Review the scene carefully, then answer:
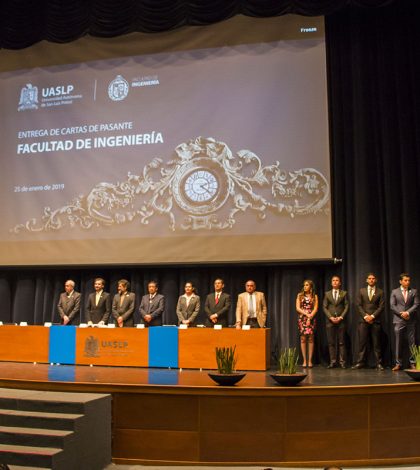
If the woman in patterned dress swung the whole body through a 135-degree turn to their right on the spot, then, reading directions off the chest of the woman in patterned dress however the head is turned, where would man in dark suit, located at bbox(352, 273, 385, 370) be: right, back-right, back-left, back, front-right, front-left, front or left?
back-right

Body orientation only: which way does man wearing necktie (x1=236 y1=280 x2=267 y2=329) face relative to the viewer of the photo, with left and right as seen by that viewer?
facing the viewer

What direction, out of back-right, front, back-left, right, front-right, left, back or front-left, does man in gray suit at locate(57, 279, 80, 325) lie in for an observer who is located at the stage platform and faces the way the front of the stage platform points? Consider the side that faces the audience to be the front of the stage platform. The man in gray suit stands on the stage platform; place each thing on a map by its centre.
back-right

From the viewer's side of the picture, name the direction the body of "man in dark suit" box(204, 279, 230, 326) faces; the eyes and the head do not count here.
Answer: toward the camera

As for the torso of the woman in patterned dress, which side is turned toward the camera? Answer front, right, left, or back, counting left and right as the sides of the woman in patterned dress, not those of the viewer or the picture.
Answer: front

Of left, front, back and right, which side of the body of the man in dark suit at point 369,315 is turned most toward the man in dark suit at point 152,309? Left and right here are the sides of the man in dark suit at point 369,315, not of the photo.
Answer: right

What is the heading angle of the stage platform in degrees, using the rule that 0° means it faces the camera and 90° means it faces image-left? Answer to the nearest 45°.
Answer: approximately 0°

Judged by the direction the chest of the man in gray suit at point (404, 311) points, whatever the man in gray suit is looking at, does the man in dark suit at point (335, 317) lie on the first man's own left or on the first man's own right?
on the first man's own right

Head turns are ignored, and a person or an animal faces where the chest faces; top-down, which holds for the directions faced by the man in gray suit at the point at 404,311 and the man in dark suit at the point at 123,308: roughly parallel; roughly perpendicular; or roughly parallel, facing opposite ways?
roughly parallel

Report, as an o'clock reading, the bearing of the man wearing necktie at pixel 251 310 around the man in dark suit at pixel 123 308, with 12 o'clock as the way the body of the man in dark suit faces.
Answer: The man wearing necktie is roughly at 8 o'clock from the man in dark suit.

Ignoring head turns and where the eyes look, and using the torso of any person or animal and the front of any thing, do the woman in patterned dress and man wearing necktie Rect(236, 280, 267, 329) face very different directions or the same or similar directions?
same or similar directions

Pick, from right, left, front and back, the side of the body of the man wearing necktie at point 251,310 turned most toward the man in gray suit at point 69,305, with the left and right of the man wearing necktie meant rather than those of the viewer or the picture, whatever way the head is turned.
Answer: right

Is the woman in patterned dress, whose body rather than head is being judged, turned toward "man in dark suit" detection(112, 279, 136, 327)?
no

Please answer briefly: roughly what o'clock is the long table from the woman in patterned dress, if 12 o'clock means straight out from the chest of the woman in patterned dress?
The long table is roughly at 2 o'clock from the woman in patterned dress.
